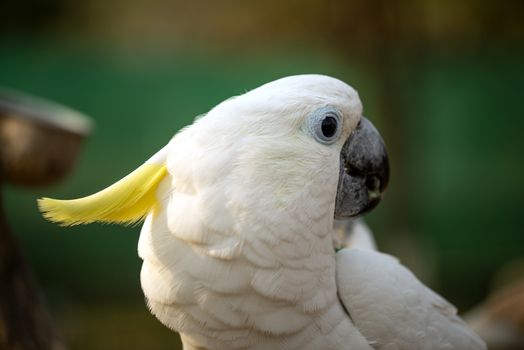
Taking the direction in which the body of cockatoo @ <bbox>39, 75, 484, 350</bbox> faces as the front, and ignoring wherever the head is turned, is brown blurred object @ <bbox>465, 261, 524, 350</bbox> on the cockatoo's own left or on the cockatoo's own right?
on the cockatoo's own left

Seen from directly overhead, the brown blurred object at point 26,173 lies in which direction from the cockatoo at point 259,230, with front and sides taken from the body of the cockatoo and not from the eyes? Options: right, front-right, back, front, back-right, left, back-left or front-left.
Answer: back-left
